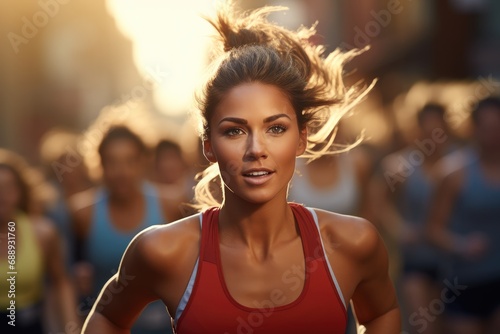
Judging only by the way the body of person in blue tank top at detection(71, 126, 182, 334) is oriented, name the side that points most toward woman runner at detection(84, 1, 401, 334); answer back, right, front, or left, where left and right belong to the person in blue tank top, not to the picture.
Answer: front

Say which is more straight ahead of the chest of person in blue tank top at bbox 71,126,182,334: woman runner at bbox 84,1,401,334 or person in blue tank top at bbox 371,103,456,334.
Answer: the woman runner

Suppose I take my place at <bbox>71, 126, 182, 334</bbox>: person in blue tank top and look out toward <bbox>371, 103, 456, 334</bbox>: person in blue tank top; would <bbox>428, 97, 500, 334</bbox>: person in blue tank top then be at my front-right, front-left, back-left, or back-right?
front-right

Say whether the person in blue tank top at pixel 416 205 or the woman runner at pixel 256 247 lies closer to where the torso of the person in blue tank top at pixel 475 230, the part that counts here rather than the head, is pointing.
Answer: the woman runner

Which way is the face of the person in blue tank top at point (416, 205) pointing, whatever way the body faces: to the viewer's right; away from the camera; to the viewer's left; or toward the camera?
toward the camera

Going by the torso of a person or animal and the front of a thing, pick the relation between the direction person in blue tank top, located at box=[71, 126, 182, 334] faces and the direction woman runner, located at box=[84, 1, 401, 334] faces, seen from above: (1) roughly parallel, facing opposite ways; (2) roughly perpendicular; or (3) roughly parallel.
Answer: roughly parallel

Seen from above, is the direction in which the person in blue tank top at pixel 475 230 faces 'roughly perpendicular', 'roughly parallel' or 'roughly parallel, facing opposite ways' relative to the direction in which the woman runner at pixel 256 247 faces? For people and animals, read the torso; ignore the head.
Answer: roughly parallel

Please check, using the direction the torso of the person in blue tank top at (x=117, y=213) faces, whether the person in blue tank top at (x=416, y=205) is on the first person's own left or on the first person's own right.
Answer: on the first person's own left

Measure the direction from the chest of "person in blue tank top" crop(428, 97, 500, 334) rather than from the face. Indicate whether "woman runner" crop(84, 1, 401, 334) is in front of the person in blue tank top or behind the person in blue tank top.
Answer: in front

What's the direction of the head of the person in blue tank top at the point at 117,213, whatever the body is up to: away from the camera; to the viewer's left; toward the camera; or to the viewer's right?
toward the camera

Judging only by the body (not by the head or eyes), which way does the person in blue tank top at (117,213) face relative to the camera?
toward the camera

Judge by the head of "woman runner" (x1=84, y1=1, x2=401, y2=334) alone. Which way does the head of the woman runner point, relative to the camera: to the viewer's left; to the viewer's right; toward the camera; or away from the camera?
toward the camera

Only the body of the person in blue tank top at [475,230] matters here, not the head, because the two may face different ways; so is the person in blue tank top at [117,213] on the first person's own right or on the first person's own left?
on the first person's own right

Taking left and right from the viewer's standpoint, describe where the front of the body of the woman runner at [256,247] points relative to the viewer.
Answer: facing the viewer
